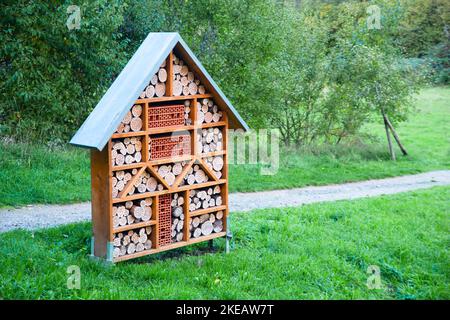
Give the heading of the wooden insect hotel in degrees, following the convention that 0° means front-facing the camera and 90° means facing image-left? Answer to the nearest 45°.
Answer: approximately 315°
